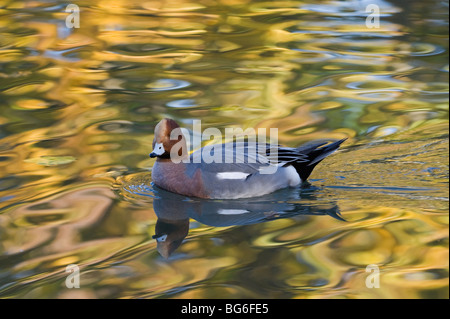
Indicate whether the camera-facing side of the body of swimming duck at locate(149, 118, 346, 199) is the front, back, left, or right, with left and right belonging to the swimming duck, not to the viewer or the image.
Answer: left
